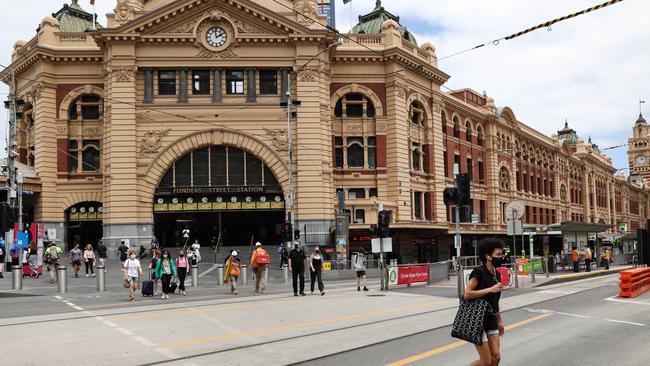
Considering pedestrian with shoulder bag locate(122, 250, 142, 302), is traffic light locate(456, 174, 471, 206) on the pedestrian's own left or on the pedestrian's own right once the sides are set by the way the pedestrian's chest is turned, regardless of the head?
on the pedestrian's own left

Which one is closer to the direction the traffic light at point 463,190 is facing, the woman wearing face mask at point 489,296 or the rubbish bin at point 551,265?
the woman wearing face mask

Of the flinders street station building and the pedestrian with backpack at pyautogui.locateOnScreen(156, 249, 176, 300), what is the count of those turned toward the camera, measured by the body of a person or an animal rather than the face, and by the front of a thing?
2

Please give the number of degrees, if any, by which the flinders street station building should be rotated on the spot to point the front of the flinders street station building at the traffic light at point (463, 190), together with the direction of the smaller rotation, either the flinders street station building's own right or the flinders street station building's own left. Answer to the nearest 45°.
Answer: approximately 45° to the flinders street station building's own left

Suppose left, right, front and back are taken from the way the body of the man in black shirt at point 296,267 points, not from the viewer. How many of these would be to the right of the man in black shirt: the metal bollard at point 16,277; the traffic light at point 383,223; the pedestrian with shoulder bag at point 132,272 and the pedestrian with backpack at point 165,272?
3

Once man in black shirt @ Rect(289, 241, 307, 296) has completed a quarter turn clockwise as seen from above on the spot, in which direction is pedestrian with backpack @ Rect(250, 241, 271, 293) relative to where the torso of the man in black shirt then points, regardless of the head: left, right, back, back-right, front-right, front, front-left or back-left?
front-right

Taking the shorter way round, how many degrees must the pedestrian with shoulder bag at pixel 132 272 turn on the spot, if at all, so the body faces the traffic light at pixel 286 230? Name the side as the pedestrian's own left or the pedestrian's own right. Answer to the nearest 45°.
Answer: approximately 135° to the pedestrian's own left

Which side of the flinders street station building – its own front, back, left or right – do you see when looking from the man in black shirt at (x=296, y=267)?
front

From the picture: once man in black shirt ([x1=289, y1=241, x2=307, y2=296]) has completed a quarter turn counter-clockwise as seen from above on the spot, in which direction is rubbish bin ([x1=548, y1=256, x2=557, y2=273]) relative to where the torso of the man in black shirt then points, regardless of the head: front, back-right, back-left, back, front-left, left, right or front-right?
front-left
